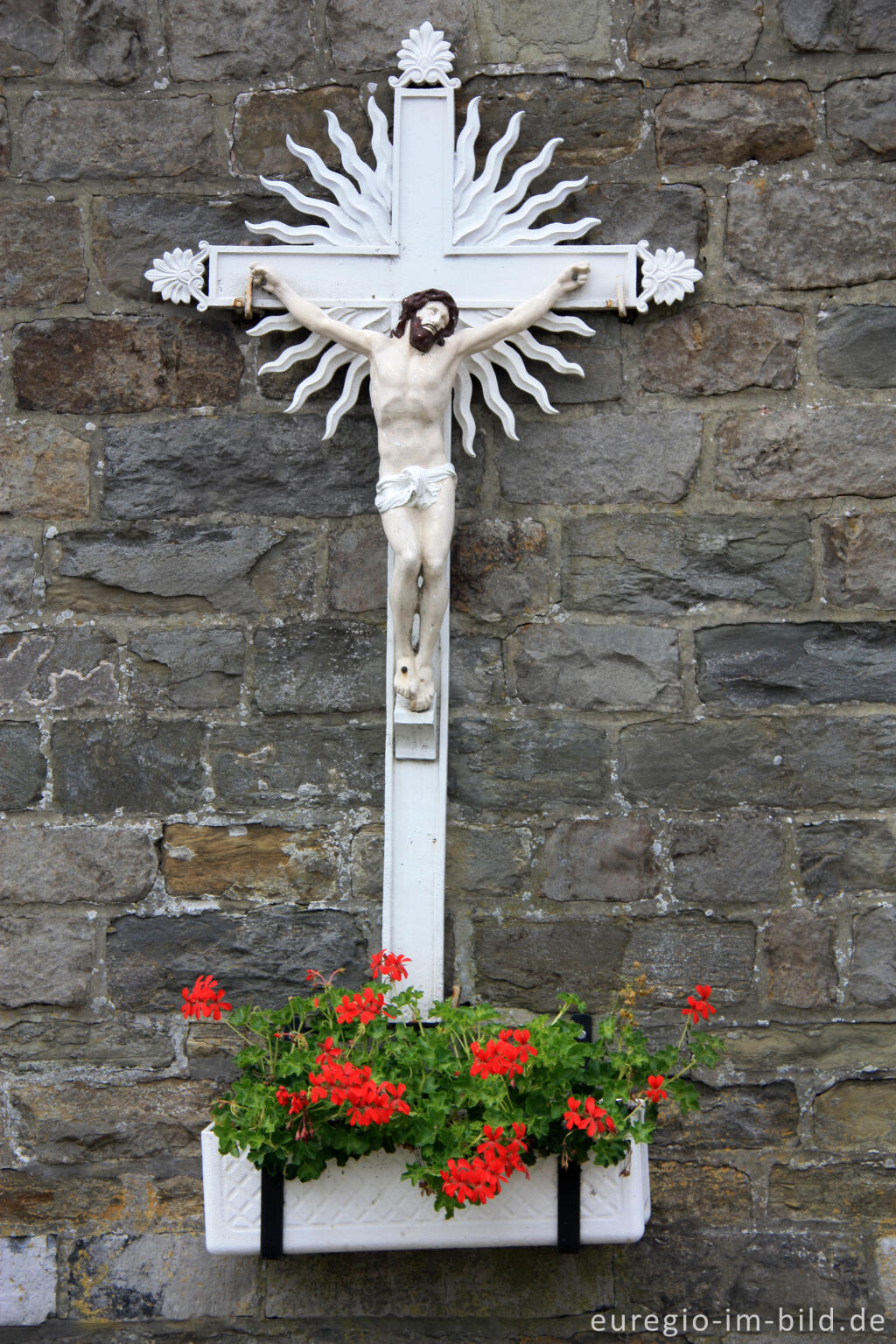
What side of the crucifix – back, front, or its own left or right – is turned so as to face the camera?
front

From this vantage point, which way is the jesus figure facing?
toward the camera
